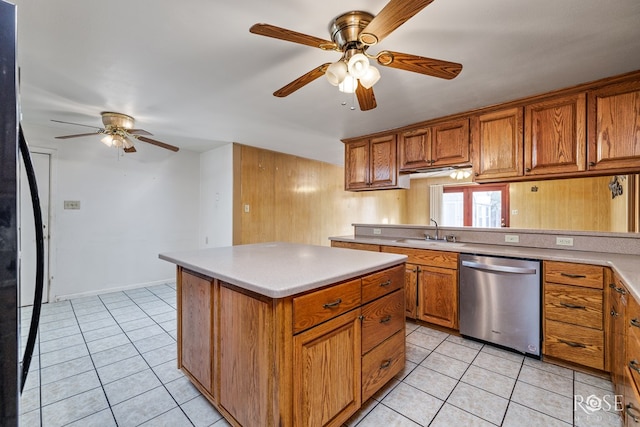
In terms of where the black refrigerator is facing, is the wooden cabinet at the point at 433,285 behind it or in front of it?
in front

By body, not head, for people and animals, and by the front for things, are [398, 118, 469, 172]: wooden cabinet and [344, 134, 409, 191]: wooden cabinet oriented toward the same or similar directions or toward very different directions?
same or similar directions

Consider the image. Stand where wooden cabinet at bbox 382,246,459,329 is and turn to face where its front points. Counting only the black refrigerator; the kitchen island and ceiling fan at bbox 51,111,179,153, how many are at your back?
0

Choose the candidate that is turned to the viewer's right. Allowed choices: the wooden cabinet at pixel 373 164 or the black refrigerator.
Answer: the black refrigerator

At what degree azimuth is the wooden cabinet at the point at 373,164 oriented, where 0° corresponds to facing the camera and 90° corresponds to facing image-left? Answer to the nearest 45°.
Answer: approximately 45°

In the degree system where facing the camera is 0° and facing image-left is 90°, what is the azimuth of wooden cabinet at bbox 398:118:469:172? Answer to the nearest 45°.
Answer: approximately 45°

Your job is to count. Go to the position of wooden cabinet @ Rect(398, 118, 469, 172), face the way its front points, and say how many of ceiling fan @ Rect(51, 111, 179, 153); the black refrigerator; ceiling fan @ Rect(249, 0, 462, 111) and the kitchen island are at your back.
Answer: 0

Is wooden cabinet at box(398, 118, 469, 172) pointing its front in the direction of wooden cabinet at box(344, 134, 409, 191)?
no

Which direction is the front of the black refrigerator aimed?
to the viewer's right

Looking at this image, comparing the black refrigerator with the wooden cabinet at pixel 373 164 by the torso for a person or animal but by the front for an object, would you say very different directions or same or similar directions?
very different directions

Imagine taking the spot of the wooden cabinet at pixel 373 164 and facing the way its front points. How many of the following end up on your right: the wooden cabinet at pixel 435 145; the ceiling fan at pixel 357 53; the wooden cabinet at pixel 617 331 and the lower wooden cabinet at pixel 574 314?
0

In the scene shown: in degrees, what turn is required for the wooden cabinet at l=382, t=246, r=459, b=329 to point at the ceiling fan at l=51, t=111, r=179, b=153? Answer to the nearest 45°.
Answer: approximately 45° to its right

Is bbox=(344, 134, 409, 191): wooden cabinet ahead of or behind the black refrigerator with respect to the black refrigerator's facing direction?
ahead
